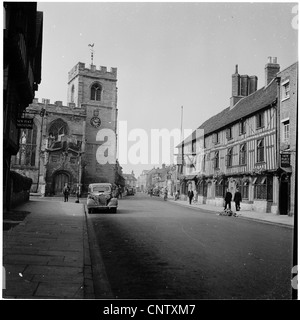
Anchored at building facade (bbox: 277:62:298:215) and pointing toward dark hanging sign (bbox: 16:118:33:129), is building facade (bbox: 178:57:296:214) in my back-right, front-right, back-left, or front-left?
back-right

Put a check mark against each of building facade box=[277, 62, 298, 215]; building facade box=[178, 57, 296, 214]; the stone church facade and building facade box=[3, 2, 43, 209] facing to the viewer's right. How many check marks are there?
1

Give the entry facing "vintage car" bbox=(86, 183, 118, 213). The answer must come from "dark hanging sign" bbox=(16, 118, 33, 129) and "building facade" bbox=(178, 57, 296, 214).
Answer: the building facade

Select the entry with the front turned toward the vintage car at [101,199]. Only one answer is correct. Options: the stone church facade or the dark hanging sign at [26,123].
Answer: the stone church facade

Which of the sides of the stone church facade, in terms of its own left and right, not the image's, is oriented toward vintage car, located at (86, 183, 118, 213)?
front

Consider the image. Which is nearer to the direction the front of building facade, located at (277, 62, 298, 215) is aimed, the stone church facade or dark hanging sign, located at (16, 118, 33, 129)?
the dark hanging sign

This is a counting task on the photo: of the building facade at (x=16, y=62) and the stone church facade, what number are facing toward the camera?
1

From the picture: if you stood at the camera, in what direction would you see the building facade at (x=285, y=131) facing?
facing the viewer and to the left of the viewer

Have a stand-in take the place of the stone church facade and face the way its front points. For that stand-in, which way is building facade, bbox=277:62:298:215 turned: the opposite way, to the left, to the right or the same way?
to the right

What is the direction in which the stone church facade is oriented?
toward the camera

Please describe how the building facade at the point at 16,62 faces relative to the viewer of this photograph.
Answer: facing to the right of the viewer

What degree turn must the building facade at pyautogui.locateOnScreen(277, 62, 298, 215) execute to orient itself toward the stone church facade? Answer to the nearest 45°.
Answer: approximately 90° to its right

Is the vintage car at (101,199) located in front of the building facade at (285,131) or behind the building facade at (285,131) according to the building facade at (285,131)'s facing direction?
in front
